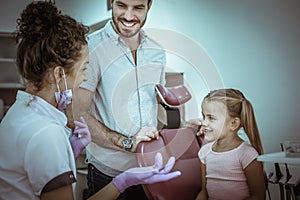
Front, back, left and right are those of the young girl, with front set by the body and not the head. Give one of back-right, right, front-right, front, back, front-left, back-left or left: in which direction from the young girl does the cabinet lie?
front-right

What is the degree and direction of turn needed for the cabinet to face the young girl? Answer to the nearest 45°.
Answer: approximately 45° to its left

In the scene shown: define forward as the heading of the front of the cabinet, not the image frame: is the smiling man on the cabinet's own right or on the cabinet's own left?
on the cabinet's own left

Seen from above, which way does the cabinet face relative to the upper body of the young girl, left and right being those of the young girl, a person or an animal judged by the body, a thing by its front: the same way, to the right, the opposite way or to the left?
to the left

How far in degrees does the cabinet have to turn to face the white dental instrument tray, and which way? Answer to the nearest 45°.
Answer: approximately 45° to its left

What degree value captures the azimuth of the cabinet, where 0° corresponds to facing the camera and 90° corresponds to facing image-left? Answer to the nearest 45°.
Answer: approximately 0°
